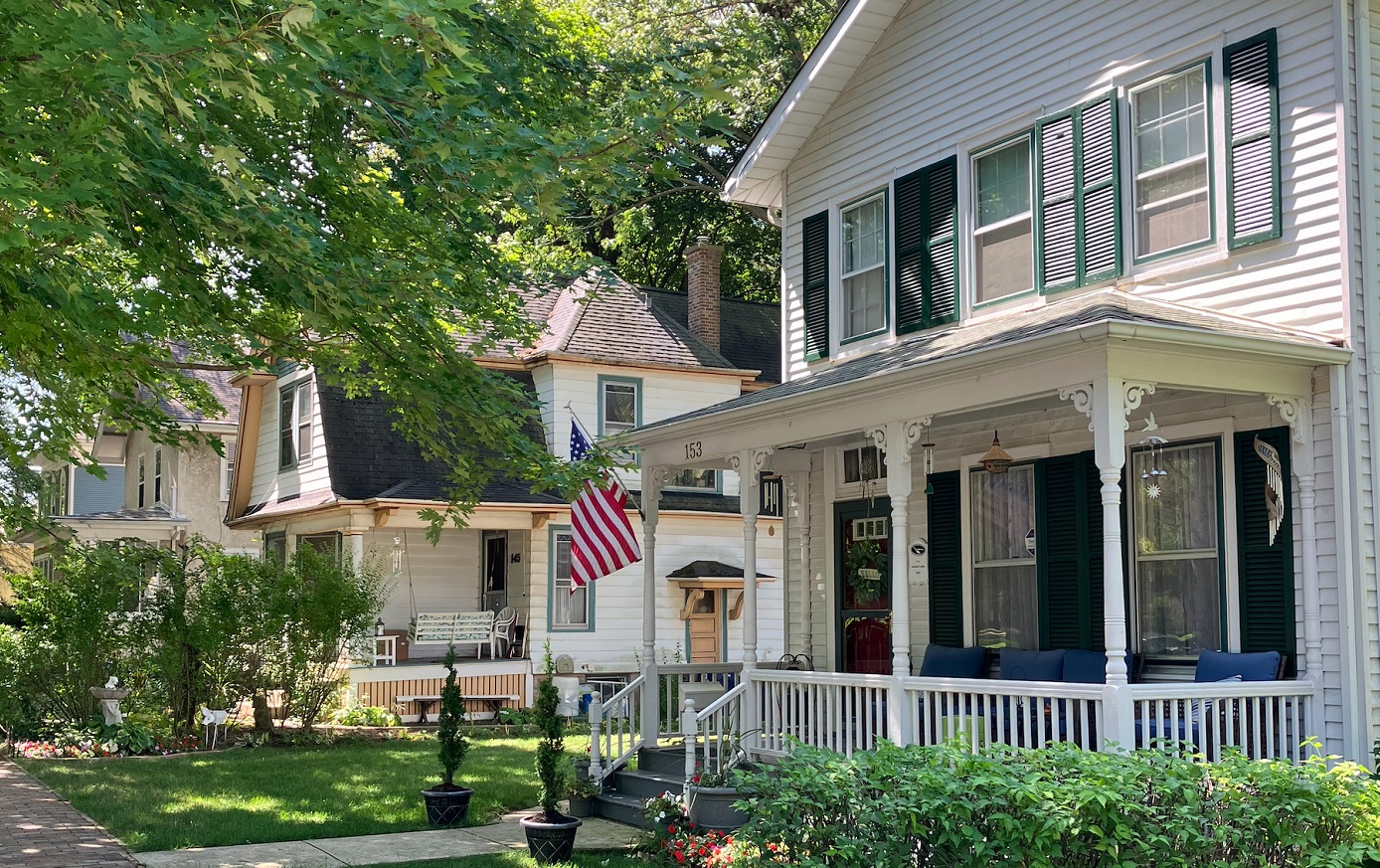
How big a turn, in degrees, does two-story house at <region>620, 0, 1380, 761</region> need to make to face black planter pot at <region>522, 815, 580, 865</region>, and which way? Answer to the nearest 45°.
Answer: approximately 45° to its right

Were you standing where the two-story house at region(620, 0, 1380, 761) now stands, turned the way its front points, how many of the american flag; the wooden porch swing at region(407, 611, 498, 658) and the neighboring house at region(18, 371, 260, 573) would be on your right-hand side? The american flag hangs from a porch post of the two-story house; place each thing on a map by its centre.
3

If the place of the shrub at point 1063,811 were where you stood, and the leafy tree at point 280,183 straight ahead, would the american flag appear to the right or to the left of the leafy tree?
right

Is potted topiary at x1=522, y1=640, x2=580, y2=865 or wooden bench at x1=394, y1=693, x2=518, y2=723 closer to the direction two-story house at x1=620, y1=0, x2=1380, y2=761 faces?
the potted topiary

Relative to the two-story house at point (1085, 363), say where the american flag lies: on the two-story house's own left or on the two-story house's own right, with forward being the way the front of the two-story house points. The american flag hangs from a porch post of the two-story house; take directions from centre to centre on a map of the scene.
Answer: on the two-story house's own right

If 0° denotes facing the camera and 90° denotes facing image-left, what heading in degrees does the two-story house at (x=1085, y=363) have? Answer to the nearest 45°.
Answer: approximately 45°

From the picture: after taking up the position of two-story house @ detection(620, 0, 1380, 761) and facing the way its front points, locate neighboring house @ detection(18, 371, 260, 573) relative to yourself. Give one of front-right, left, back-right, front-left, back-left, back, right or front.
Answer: right

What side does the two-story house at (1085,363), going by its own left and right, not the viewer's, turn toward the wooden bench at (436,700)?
right
